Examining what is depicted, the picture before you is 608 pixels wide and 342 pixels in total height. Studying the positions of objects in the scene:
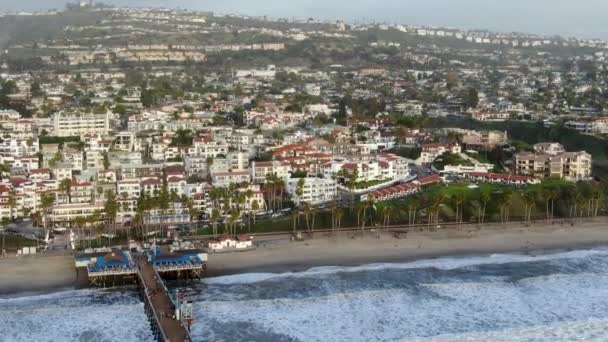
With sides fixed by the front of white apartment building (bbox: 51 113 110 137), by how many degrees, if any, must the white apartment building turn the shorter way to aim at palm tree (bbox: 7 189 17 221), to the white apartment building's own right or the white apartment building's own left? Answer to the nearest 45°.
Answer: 0° — it already faces it

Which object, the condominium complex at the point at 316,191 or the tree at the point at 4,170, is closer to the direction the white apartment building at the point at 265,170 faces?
the condominium complex

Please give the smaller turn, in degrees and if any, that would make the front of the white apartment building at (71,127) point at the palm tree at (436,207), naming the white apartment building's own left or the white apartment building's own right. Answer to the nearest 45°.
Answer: approximately 45° to the white apartment building's own left

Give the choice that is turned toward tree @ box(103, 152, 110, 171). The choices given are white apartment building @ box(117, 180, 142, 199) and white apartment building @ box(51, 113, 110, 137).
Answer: white apartment building @ box(51, 113, 110, 137)

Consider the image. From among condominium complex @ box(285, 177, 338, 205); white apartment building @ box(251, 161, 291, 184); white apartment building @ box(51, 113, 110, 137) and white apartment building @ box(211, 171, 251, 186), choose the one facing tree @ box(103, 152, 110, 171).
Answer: white apartment building @ box(51, 113, 110, 137)

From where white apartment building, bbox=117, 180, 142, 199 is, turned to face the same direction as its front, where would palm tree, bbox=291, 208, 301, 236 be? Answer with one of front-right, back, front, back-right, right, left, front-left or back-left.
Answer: front-left

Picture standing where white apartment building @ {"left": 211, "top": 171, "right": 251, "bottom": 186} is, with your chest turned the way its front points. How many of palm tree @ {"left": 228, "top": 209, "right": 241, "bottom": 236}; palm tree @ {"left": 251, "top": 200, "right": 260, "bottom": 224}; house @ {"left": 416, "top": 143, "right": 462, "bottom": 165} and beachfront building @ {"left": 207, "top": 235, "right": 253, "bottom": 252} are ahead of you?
3

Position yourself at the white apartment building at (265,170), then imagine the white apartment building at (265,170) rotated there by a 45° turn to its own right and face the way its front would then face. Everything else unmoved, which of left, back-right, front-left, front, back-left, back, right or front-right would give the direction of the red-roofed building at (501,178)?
back-left

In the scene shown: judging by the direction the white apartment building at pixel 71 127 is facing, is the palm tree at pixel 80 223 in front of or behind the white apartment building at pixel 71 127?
in front

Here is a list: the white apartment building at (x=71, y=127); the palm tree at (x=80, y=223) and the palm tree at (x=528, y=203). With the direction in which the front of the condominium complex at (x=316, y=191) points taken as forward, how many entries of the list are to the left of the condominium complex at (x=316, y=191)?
1
